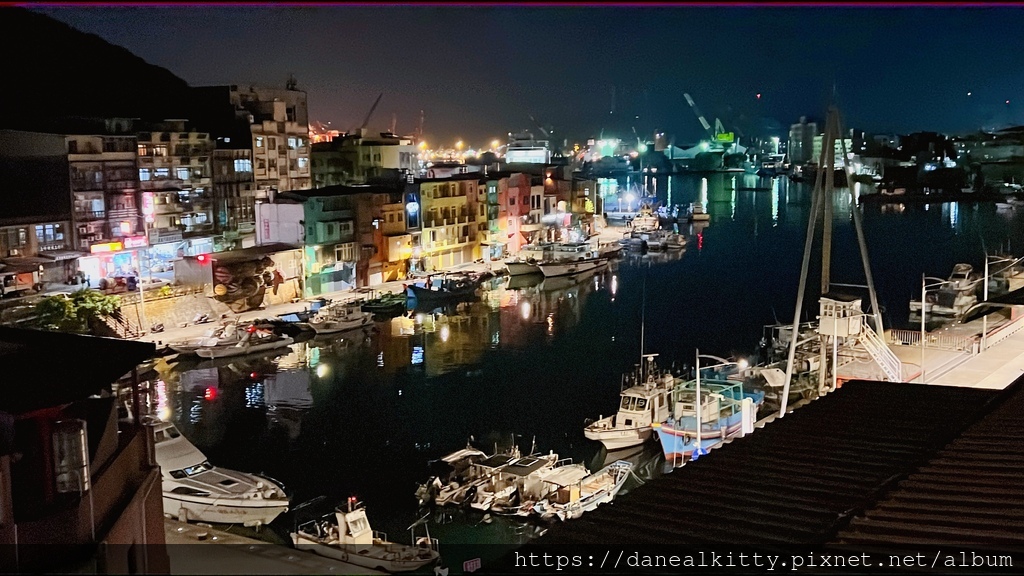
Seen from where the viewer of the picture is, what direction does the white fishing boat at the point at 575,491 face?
facing away from the viewer and to the right of the viewer

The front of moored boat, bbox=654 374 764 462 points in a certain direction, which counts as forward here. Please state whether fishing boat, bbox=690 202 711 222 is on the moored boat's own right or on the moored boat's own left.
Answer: on the moored boat's own right

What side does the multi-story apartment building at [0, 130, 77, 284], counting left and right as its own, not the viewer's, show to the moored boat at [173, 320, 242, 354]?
front

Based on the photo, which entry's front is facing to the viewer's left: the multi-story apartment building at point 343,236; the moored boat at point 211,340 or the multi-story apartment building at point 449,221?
the moored boat

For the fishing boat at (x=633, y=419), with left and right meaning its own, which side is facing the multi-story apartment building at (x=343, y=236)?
right

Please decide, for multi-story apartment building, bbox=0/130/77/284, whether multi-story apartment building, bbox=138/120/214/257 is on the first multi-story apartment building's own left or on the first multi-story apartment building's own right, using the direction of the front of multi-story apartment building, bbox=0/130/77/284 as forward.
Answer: on the first multi-story apartment building's own left

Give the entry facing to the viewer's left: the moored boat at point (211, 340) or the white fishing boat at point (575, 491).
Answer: the moored boat

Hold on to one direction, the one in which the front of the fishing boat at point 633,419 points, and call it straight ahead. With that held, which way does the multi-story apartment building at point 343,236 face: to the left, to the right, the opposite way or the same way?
to the left

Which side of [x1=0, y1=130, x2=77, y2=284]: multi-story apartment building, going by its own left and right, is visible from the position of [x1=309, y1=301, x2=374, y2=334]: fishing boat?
front

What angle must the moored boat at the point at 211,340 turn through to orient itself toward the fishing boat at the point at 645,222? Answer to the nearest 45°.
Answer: approximately 135° to its right

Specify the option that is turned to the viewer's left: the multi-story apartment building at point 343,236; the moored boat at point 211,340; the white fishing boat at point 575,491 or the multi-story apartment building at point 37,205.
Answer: the moored boat

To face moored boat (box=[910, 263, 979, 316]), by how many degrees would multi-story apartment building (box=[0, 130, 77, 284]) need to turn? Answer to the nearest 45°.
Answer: approximately 45° to its left

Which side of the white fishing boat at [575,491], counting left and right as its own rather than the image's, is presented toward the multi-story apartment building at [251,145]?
left

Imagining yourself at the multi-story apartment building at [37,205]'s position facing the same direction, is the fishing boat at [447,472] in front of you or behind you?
in front

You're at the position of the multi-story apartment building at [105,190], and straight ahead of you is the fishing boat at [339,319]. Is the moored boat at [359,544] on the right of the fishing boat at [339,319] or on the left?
right
